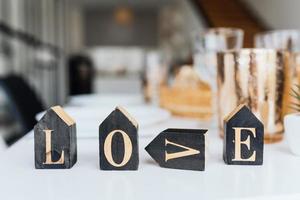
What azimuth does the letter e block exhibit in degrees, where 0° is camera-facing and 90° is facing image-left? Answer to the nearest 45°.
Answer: approximately 0°

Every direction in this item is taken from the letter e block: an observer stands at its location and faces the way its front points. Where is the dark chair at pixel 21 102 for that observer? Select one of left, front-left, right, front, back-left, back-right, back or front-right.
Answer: back-right
